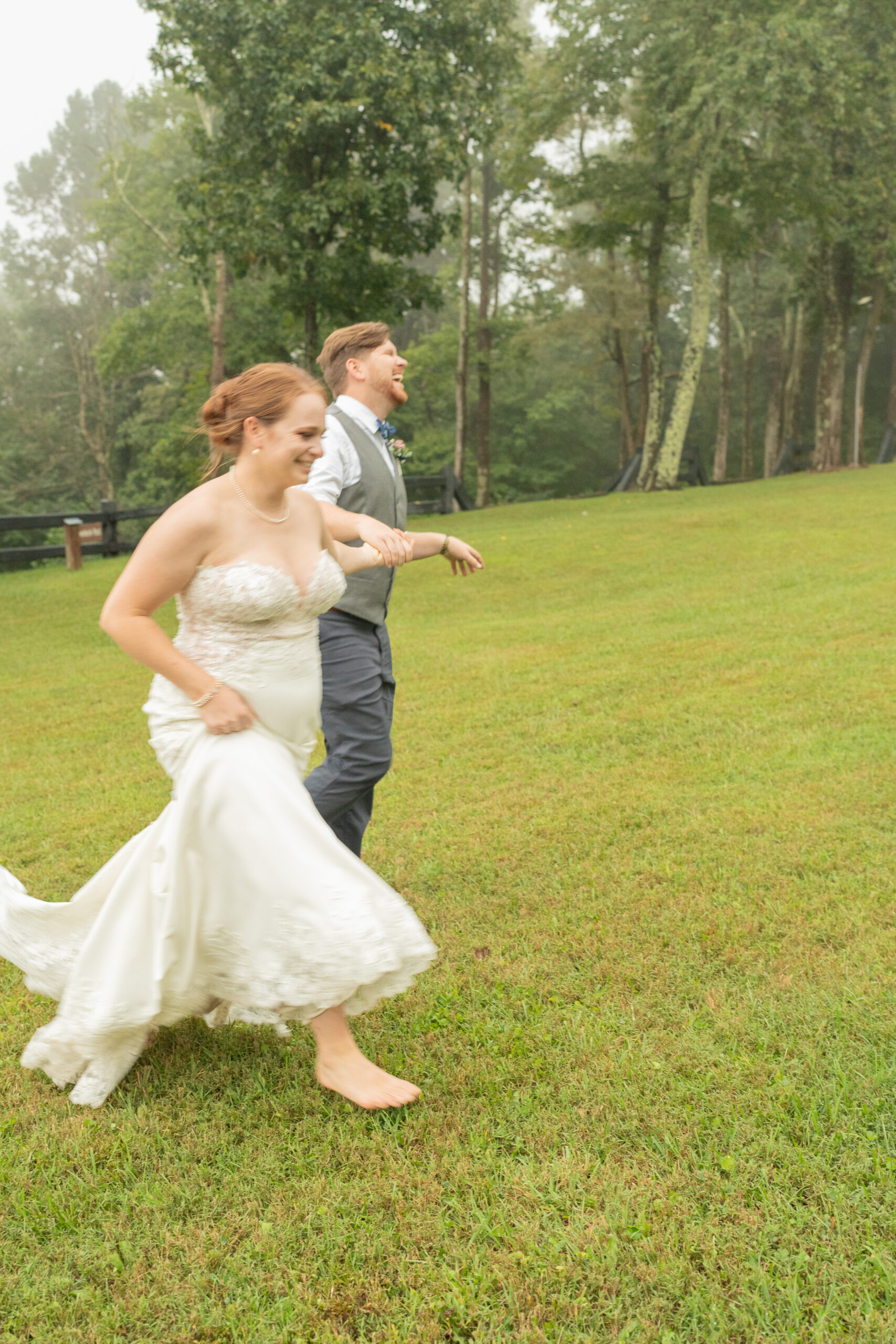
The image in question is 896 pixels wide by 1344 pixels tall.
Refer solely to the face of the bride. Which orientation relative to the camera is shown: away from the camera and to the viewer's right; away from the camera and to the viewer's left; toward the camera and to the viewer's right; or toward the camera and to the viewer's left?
toward the camera and to the viewer's right

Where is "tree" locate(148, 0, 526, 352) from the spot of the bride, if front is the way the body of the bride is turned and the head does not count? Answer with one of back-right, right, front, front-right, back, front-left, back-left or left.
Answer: back-left

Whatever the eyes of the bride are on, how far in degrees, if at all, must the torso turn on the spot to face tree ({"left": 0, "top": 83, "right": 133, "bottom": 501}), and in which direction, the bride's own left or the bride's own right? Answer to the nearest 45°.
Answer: approximately 135° to the bride's own left

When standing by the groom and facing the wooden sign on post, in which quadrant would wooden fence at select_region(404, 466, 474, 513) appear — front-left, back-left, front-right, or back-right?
front-right

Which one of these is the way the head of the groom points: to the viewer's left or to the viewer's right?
to the viewer's right

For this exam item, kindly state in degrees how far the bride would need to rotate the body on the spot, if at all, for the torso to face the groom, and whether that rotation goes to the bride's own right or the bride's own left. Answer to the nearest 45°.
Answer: approximately 90° to the bride's own left

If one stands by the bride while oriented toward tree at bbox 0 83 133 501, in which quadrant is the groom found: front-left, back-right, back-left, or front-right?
front-right

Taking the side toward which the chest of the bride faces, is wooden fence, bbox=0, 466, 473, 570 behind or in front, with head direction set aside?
behind

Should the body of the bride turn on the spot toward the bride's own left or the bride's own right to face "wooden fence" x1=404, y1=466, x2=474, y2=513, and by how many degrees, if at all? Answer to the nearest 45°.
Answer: approximately 135° to the bride's own left

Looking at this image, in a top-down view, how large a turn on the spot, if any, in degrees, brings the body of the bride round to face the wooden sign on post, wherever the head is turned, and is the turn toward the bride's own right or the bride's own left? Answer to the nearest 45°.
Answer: approximately 135° to the bride's own left

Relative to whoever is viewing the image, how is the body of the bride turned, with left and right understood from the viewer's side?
facing the viewer and to the right of the viewer
